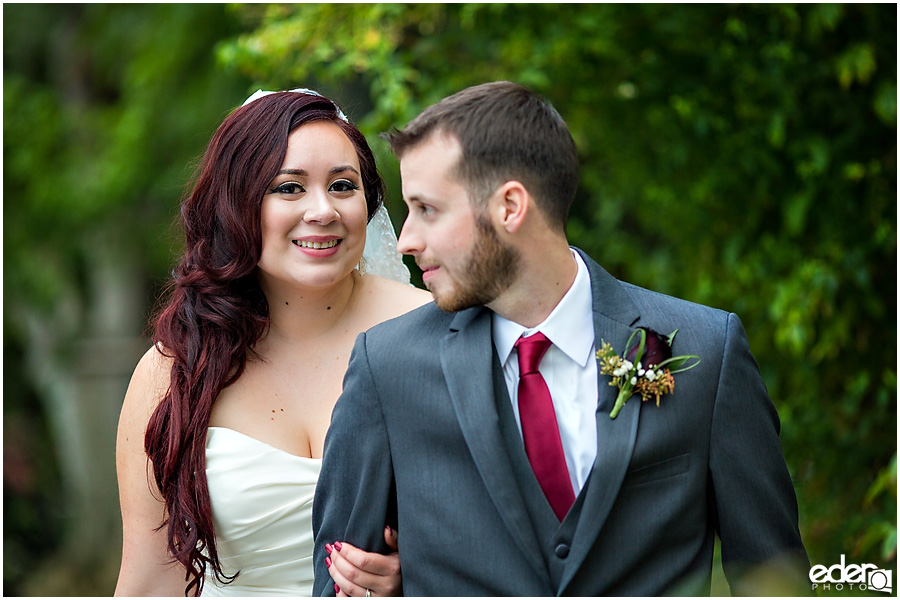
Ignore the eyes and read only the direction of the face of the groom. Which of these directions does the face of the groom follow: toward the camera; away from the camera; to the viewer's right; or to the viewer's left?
to the viewer's left

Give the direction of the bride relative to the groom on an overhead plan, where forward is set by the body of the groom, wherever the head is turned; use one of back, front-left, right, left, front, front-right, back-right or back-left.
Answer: back-right

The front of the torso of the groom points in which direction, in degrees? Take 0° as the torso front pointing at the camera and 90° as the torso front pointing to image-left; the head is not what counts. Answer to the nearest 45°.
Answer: approximately 0°
